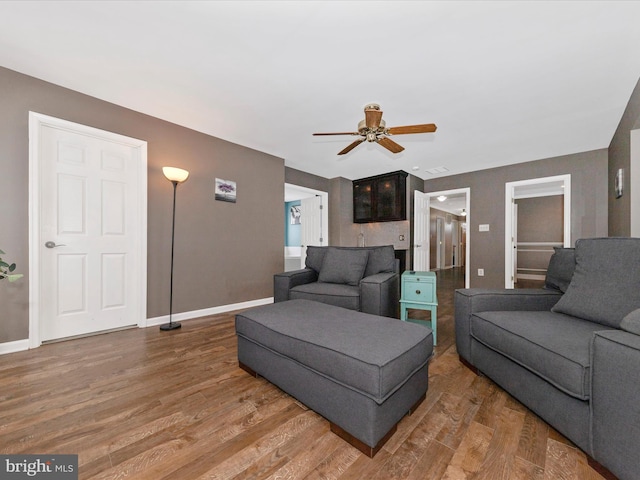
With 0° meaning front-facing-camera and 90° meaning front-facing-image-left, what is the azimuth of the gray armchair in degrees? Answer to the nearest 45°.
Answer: approximately 45°

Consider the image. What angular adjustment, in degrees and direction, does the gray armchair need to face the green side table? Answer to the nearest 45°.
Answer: approximately 90° to its left

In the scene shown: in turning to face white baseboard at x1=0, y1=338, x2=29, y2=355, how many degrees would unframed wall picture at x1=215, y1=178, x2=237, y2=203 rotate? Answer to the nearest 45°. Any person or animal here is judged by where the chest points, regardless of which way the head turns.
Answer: approximately 90° to its right

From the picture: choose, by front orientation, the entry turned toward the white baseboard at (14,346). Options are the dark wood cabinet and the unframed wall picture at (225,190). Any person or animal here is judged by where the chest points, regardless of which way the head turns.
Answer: the dark wood cabinet

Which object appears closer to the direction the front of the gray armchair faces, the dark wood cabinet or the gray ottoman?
the gray ottoman

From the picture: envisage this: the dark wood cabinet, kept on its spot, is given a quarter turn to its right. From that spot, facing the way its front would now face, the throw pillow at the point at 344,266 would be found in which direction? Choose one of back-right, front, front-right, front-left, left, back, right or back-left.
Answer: back-left

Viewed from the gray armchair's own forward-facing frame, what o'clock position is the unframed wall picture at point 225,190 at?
The unframed wall picture is roughly at 2 o'clock from the gray armchair.

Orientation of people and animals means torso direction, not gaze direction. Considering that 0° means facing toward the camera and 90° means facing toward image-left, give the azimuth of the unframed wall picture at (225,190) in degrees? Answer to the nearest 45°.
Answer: approximately 315°

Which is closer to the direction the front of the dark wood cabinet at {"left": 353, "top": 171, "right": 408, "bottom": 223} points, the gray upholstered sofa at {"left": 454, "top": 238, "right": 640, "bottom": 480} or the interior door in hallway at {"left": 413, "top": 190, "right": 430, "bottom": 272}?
the gray upholstered sofa

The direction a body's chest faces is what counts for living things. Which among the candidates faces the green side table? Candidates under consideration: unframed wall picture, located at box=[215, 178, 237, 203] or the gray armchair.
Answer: the unframed wall picture

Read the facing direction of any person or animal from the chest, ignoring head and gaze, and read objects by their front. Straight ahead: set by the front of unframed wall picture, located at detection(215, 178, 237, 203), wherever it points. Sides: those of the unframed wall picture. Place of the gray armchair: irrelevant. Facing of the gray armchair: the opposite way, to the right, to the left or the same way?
to the right

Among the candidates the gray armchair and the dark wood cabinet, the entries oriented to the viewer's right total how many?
0

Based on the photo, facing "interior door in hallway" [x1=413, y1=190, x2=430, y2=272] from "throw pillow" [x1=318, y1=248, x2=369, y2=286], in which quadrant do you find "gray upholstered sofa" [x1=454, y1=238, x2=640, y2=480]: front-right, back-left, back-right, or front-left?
back-right

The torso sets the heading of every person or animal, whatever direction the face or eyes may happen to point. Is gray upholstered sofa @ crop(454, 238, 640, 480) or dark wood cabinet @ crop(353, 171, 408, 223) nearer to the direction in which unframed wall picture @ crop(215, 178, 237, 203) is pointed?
the gray upholstered sofa
